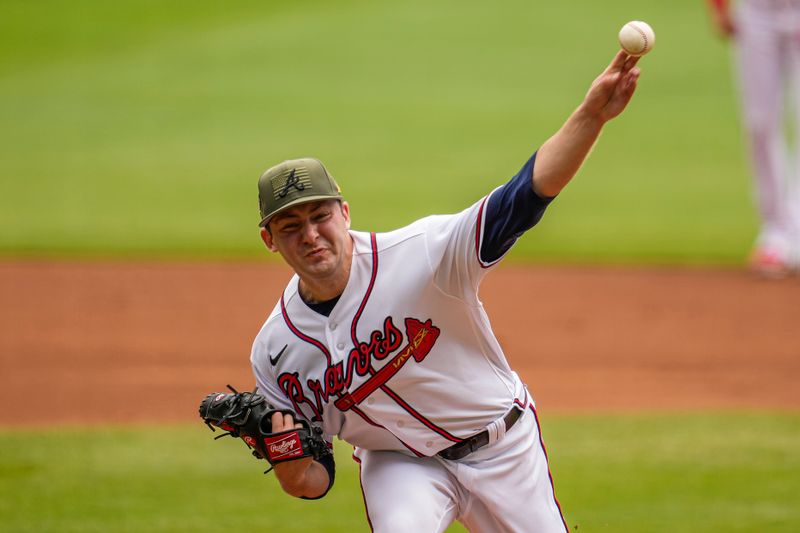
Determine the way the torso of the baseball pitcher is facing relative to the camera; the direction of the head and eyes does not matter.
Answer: toward the camera

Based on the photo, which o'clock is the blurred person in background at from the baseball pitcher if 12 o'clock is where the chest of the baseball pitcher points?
The blurred person in background is roughly at 7 o'clock from the baseball pitcher.

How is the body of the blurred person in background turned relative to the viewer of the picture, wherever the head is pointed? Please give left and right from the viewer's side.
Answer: facing the viewer

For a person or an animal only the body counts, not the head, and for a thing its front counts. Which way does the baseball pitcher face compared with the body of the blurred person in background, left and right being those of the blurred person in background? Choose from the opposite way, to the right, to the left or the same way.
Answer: the same way

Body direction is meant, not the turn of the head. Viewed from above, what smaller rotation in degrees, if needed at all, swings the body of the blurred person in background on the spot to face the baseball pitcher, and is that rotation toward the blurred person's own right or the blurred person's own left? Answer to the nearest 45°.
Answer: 0° — they already face them

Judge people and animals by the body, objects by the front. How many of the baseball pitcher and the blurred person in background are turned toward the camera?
2
